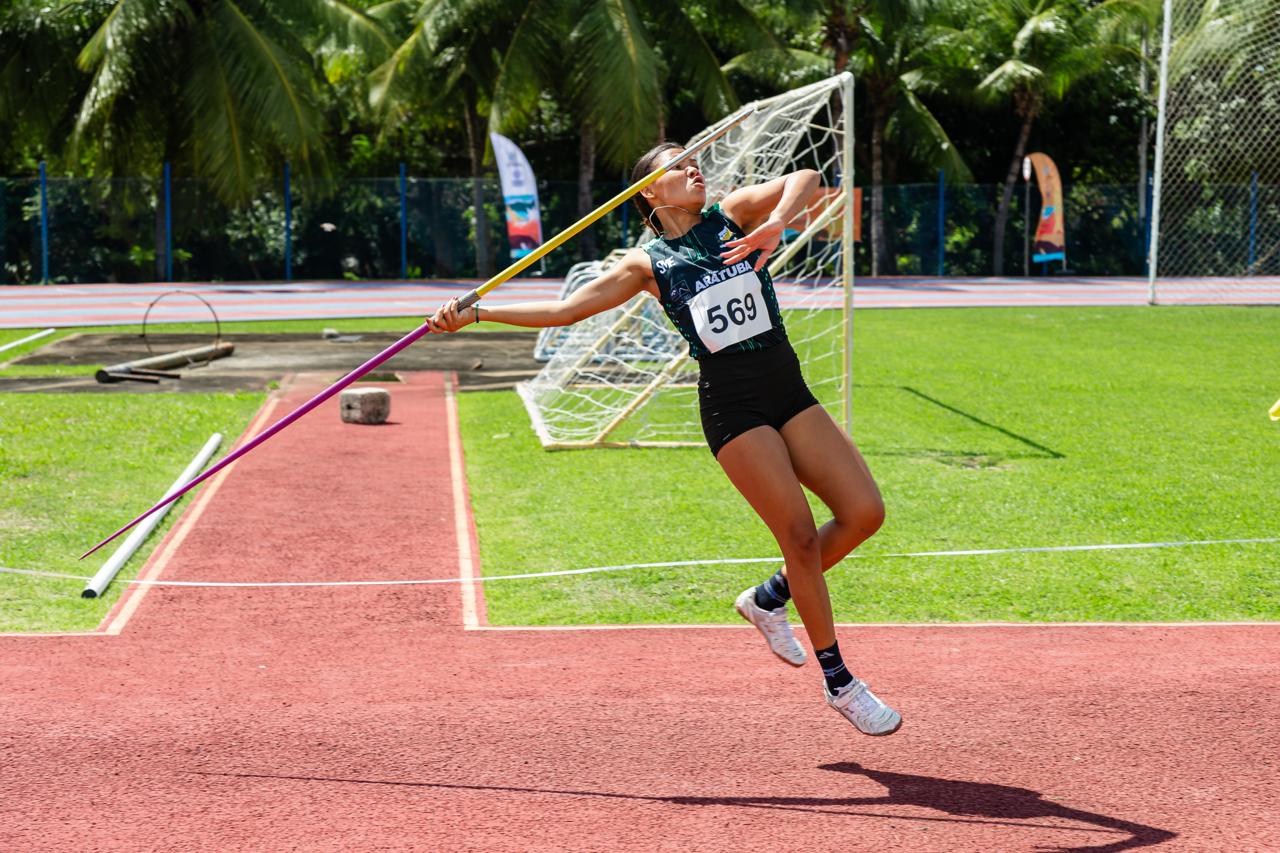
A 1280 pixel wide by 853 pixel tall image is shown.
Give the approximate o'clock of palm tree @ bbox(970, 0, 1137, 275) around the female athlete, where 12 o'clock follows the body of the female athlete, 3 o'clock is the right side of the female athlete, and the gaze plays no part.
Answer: The palm tree is roughly at 8 o'clock from the female athlete.

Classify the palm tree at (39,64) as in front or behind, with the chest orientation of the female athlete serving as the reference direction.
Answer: behind

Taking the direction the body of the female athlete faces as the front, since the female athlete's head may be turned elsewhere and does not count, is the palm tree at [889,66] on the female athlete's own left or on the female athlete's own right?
on the female athlete's own left

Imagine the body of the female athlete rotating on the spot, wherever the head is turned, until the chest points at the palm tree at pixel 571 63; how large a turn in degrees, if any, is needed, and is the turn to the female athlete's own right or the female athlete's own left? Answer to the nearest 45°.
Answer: approximately 135° to the female athlete's own left

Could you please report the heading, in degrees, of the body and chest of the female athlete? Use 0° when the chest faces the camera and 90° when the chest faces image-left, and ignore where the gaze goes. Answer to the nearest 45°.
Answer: approximately 315°
